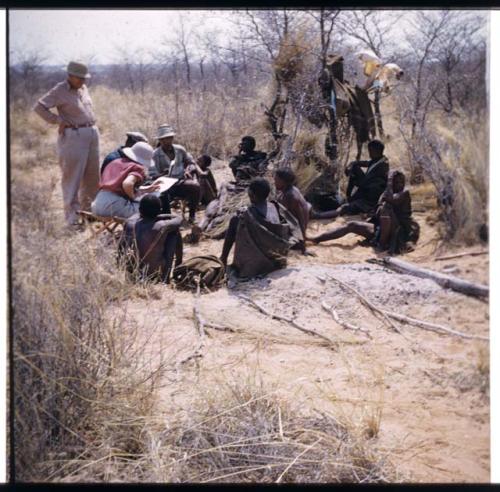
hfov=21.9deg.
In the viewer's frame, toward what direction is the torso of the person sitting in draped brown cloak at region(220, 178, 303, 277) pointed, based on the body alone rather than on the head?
away from the camera

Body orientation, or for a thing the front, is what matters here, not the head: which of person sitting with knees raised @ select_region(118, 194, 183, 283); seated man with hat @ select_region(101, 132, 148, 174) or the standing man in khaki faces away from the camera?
the person sitting with knees raised

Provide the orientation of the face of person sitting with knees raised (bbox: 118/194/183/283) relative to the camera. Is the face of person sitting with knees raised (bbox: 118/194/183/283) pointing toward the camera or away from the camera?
away from the camera

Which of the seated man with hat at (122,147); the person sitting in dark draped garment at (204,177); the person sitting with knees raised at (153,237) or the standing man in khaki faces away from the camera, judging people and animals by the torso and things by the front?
the person sitting with knees raised at (153,237)

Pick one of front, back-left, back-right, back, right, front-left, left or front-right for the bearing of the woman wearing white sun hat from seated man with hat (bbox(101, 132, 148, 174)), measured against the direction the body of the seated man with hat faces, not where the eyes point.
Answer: right

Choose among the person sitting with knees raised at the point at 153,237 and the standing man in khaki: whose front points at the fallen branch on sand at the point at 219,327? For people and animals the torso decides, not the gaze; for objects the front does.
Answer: the standing man in khaki

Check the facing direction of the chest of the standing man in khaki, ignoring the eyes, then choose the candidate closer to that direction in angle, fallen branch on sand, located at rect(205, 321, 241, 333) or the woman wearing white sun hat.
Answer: the fallen branch on sand

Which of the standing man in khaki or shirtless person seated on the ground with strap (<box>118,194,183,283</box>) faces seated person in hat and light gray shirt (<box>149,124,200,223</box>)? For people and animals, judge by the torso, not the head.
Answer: shirtless person seated on the ground with strap (<box>118,194,183,283</box>)

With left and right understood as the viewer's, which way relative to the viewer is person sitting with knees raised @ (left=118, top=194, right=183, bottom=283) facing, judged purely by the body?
facing away from the viewer

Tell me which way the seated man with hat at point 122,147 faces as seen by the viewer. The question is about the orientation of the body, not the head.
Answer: to the viewer's right

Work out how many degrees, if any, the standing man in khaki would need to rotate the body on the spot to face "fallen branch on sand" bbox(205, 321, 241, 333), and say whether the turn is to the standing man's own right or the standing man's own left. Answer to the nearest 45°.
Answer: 0° — they already face it

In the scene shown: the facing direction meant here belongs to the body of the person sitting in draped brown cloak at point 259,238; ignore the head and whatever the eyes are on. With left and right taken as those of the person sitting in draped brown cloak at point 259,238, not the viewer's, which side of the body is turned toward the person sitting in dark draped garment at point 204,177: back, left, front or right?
front

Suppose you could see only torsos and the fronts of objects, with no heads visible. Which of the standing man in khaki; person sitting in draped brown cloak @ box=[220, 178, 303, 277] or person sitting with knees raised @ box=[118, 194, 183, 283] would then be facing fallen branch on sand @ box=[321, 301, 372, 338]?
the standing man in khaki

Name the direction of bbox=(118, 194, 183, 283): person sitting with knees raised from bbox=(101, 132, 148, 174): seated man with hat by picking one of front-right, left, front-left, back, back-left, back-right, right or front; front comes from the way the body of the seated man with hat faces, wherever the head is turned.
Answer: right

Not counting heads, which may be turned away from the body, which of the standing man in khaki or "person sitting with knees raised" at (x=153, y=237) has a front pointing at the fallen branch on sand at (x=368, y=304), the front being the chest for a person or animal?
the standing man in khaki
